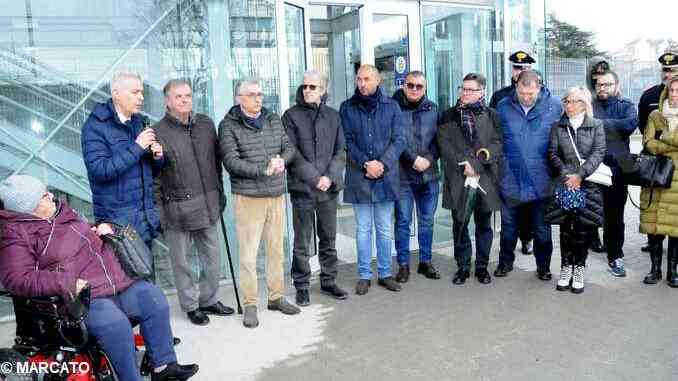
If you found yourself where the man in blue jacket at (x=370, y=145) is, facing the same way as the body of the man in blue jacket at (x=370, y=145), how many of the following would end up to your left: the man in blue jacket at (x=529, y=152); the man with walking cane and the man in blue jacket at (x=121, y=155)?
1

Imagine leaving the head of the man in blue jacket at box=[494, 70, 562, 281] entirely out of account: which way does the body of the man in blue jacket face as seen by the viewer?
toward the camera

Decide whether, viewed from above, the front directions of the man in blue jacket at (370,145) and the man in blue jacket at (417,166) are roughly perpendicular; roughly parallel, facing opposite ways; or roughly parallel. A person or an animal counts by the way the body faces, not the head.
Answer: roughly parallel

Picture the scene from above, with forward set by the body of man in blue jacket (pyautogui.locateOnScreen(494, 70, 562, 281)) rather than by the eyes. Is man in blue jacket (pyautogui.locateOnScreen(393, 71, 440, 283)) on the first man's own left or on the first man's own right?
on the first man's own right

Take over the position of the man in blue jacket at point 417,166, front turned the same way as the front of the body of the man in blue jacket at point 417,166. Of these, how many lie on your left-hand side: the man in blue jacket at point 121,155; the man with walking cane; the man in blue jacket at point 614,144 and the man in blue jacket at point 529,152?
2

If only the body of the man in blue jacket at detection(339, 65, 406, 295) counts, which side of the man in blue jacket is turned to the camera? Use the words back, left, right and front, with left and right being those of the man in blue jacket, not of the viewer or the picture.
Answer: front

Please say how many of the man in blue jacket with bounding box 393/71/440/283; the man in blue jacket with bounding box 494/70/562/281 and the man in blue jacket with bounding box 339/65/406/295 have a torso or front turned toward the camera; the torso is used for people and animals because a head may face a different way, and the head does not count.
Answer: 3

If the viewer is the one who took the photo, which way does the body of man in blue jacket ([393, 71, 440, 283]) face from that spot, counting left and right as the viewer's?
facing the viewer

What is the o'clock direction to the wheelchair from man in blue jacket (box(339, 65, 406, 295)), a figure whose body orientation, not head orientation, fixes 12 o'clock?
The wheelchair is roughly at 1 o'clock from the man in blue jacket.

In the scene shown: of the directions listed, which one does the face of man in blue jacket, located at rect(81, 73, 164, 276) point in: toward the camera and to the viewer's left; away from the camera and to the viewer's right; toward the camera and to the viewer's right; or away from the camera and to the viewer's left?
toward the camera and to the viewer's right

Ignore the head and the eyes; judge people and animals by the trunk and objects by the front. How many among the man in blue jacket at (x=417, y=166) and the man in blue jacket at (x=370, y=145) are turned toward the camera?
2

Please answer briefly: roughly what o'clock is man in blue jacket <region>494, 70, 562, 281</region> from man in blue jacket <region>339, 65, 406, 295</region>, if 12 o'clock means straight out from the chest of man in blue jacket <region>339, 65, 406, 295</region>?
man in blue jacket <region>494, 70, 562, 281</region> is roughly at 9 o'clock from man in blue jacket <region>339, 65, 406, 295</region>.

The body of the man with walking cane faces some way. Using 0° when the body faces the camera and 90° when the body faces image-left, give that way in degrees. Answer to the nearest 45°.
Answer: approximately 315°

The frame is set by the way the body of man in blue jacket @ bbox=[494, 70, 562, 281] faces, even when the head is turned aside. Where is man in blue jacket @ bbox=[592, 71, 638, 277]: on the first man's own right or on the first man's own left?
on the first man's own left
